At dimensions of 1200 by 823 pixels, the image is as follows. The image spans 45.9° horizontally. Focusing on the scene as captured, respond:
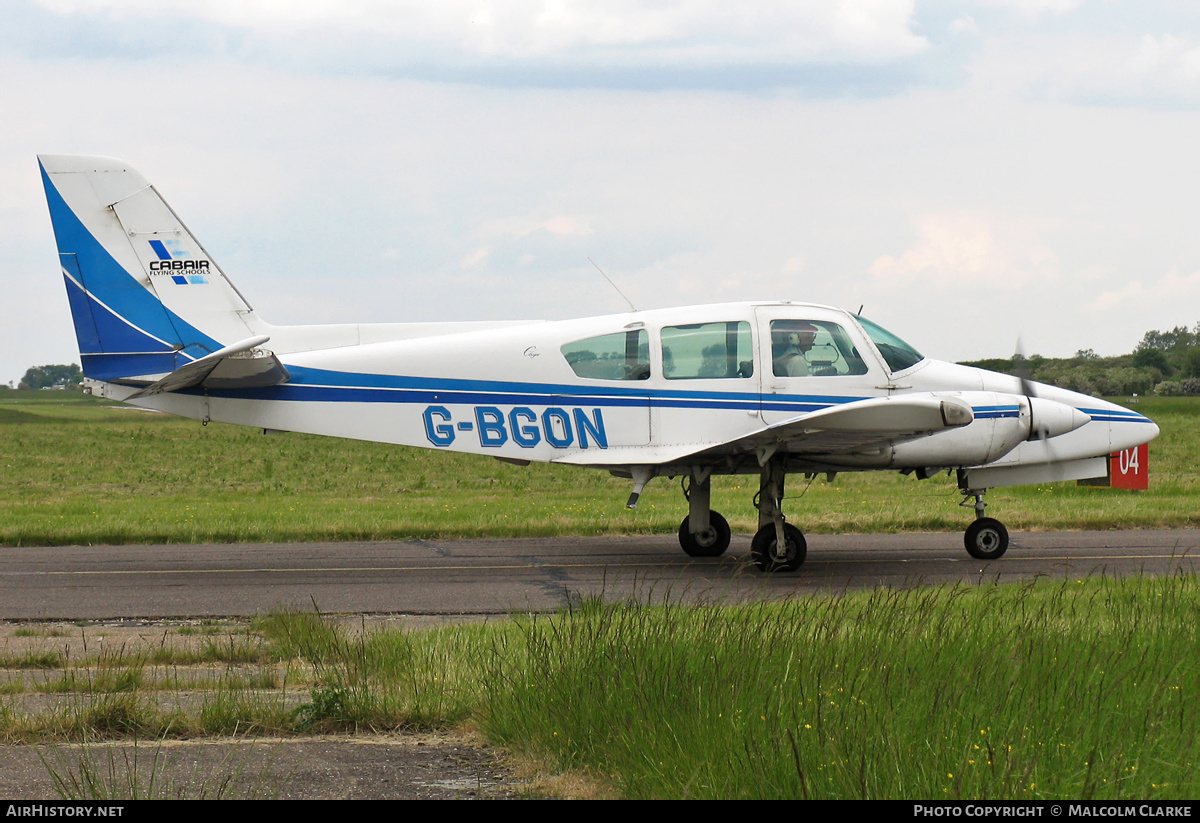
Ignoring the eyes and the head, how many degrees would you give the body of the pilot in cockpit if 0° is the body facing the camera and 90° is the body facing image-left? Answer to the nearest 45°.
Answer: approximately 270°

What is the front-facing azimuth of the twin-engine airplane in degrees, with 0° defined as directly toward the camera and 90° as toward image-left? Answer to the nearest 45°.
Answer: approximately 270°

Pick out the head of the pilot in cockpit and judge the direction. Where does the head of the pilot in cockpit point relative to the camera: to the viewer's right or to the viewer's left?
to the viewer's right
